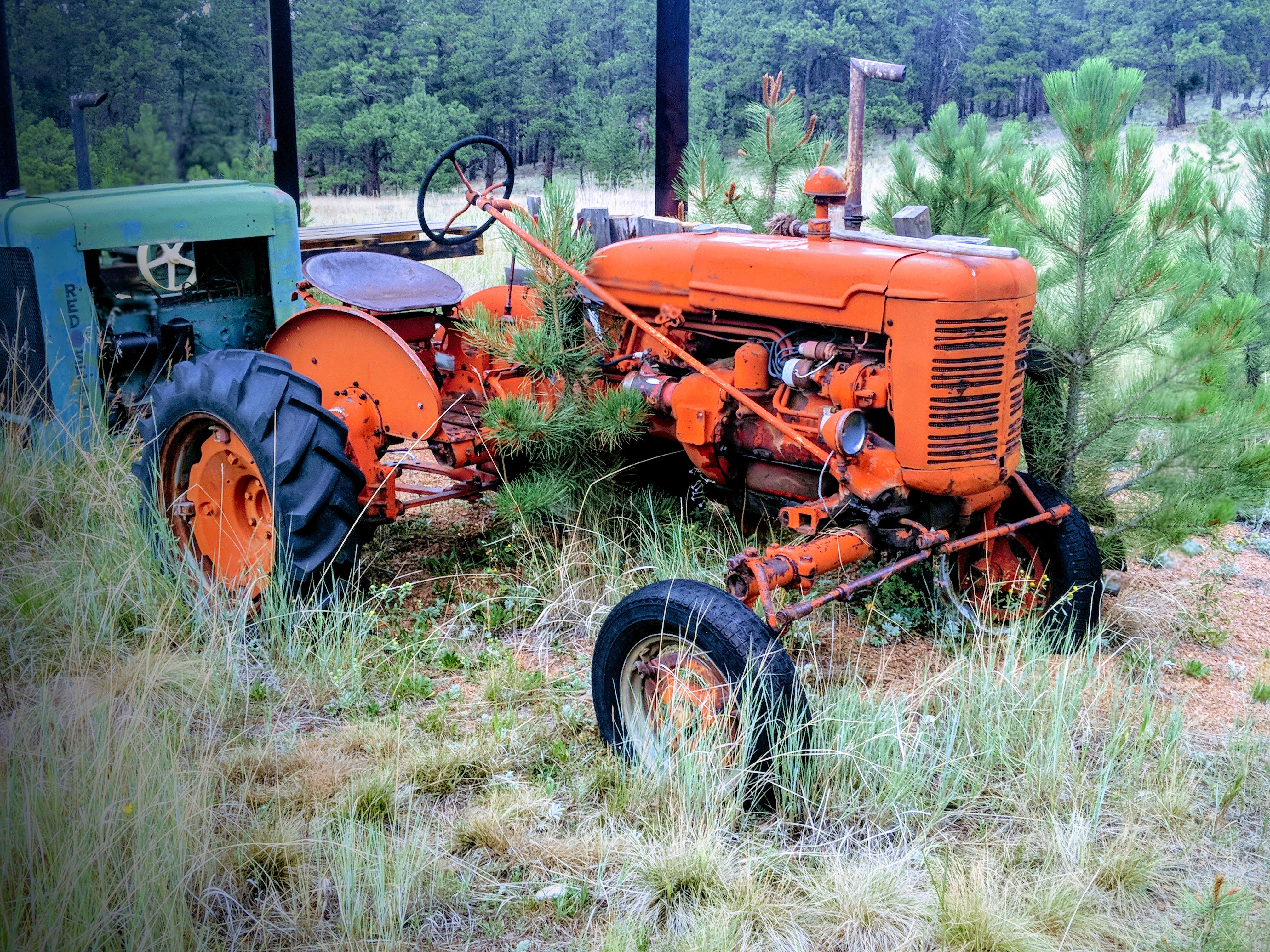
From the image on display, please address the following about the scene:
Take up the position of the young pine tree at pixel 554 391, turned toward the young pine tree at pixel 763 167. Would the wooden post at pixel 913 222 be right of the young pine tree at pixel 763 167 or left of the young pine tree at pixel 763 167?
right

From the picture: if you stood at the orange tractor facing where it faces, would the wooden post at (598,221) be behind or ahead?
behind

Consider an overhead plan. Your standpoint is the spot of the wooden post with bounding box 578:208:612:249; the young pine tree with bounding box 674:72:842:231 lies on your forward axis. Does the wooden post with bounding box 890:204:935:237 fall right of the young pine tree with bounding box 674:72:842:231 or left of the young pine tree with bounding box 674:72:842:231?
right

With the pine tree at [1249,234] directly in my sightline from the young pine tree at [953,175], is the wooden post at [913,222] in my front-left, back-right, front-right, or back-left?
back-right

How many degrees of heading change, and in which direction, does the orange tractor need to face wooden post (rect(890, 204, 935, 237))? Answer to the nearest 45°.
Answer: approximately 90° to its left

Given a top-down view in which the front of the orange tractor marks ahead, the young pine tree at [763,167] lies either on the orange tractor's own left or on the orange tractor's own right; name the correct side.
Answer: on the orange tractor's own left

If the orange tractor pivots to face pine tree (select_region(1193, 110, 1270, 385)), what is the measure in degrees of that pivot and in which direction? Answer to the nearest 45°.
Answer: approximately 90° to its left
